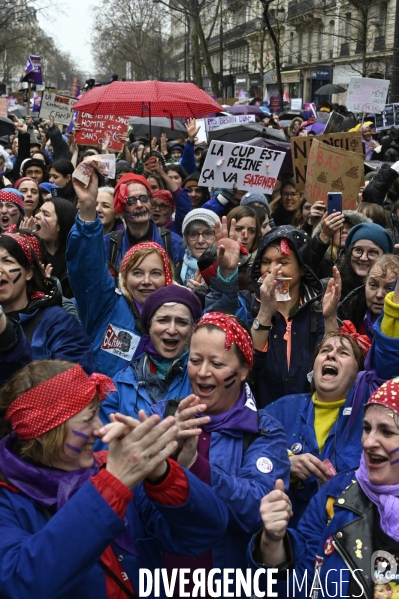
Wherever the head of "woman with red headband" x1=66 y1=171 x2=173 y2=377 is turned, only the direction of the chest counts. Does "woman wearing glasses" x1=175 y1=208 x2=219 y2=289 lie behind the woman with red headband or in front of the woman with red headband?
behind

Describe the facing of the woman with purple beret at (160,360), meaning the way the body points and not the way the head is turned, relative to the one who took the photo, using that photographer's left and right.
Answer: facing the viewer

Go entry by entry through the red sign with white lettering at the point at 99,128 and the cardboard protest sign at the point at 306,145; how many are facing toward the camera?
2

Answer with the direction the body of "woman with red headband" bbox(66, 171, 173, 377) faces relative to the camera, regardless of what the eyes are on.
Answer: toward the camera

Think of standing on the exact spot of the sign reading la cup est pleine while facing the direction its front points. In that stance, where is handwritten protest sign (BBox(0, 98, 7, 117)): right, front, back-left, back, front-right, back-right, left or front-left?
back-right

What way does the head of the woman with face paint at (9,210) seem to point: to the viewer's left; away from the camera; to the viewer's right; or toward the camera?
toward the camera

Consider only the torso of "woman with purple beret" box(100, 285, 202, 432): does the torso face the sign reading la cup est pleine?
no

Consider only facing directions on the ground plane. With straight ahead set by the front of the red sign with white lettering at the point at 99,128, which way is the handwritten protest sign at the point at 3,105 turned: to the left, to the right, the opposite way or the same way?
the same way

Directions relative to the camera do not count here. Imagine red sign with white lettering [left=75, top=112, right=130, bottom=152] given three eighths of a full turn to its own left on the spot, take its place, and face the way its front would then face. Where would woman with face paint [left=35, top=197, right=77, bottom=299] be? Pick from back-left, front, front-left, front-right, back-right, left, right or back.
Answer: back-right

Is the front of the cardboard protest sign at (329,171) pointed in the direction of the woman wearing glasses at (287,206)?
no

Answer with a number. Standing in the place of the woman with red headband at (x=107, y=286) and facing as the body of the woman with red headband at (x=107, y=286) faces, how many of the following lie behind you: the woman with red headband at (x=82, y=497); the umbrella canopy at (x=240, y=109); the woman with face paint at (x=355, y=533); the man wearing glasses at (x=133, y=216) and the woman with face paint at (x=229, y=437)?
2

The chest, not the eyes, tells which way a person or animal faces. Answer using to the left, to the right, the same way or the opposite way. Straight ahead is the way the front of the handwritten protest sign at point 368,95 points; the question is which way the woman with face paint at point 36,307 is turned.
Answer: the same way

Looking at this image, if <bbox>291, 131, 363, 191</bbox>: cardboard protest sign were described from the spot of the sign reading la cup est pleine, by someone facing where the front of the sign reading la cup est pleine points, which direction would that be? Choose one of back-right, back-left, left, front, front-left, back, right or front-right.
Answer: back-left

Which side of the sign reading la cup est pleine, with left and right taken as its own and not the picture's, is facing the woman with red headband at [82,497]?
front

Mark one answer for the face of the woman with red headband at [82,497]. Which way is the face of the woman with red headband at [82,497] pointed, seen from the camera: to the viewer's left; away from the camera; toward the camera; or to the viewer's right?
to the viewer's right

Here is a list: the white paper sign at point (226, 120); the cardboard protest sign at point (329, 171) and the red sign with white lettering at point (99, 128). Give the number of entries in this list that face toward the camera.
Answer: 3

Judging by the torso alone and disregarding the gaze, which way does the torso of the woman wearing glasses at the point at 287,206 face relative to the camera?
toward the camera

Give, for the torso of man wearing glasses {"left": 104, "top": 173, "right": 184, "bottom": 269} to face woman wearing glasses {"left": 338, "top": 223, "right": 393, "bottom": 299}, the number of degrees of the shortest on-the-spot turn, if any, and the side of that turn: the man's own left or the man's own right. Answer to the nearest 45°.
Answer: approximately 45° to the man's own left

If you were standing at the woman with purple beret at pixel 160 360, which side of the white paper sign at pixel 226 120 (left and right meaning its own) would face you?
front

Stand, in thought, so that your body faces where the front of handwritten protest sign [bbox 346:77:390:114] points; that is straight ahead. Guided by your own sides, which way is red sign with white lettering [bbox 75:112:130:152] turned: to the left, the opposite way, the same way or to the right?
the same way

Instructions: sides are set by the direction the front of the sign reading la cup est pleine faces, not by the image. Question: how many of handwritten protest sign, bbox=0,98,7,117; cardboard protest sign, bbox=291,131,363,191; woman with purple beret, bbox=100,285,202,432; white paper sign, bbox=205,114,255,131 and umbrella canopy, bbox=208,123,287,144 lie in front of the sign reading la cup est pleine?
1
